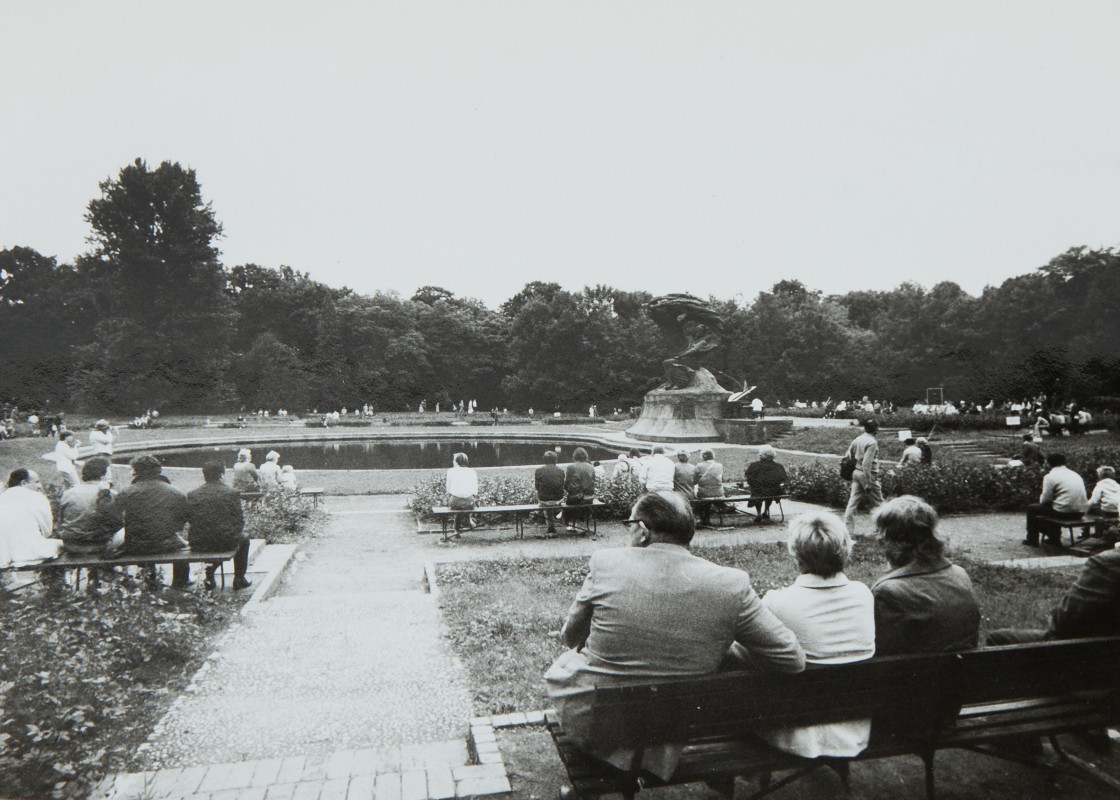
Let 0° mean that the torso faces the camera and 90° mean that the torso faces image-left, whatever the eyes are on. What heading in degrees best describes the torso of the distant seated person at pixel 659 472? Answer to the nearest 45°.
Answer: approximately 180°

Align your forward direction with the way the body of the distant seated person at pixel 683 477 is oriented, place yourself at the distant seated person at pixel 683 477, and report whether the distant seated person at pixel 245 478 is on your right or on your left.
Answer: on your left

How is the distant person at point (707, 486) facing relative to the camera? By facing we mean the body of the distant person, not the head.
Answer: away from the camera

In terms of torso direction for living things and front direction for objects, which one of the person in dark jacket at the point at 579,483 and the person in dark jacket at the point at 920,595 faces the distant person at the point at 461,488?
the person in dark jacket at the point at 920,595

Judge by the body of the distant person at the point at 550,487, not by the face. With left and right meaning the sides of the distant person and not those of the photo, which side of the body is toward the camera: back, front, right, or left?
back

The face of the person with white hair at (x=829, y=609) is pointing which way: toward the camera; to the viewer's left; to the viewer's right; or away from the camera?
away from the camera

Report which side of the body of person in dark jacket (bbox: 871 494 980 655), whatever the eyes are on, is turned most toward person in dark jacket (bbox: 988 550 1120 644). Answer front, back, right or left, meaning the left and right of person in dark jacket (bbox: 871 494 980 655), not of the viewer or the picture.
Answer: right

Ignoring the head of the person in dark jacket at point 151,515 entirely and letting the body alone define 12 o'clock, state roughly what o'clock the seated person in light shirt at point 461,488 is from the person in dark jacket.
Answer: The seated person in light shirt is roughly at 2 o'clock from the person in dark jacket.

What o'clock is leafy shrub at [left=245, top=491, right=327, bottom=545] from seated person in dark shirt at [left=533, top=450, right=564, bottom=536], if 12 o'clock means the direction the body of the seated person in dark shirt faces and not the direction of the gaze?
The leafy shrub is roughly at 9 o'clock from the seated person in dark shirt.

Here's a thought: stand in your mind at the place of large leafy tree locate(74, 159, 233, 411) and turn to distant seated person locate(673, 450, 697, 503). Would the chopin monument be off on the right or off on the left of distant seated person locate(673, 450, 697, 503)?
left

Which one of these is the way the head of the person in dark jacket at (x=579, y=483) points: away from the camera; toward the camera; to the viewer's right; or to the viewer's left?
away from the camera

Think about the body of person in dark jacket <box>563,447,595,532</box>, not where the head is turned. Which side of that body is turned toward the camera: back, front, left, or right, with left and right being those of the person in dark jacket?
back

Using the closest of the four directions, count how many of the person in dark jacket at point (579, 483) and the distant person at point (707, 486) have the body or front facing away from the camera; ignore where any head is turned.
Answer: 2

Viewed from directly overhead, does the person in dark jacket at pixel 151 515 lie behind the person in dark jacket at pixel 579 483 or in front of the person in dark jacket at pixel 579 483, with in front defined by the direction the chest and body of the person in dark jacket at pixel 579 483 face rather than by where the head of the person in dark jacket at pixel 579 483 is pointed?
behind
